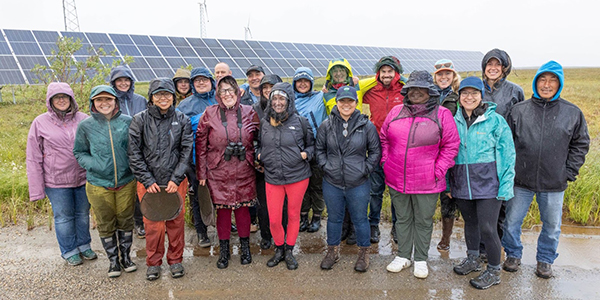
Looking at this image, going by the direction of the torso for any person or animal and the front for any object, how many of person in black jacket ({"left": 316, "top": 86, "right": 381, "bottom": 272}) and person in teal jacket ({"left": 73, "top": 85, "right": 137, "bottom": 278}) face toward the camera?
2

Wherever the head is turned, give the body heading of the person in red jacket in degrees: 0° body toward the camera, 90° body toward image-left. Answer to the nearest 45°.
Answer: approximately 0°

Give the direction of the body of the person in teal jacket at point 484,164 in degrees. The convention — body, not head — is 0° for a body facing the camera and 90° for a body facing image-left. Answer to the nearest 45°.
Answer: approximately 45°

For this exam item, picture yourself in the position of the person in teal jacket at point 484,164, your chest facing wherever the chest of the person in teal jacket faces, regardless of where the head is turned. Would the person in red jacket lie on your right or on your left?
on your right

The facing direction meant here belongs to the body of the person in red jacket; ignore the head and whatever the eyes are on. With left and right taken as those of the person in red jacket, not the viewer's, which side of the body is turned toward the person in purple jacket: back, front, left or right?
right

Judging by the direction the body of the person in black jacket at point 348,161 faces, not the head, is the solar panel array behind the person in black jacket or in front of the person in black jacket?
behind

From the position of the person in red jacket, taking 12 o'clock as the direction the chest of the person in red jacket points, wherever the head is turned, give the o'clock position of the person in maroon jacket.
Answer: The person in maroon jacket is roughly at 2 o'clock from the person in red jacket.

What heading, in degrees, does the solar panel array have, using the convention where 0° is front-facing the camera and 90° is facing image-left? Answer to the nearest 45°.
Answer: approximately 315°

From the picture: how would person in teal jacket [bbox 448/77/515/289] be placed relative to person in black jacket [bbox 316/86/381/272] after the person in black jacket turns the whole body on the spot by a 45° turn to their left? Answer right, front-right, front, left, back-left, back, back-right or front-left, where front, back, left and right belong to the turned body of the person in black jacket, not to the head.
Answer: front-left

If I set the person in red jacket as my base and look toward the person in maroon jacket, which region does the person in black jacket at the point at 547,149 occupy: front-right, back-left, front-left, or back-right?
back-left

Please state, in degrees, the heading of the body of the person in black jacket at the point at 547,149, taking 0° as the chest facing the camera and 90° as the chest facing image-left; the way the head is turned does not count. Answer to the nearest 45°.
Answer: approximately 0°

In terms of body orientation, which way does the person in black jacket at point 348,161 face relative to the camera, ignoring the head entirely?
toward the camera

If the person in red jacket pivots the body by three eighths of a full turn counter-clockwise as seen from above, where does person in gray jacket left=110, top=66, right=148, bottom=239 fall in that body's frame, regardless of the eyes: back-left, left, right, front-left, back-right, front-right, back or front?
back-left

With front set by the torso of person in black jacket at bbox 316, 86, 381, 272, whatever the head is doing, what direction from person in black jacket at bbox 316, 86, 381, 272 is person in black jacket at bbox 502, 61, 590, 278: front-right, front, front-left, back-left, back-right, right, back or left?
left

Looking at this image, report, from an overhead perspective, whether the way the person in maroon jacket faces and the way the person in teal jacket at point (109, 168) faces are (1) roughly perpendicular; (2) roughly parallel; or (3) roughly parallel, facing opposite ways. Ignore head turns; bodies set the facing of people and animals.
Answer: roughly parallel
